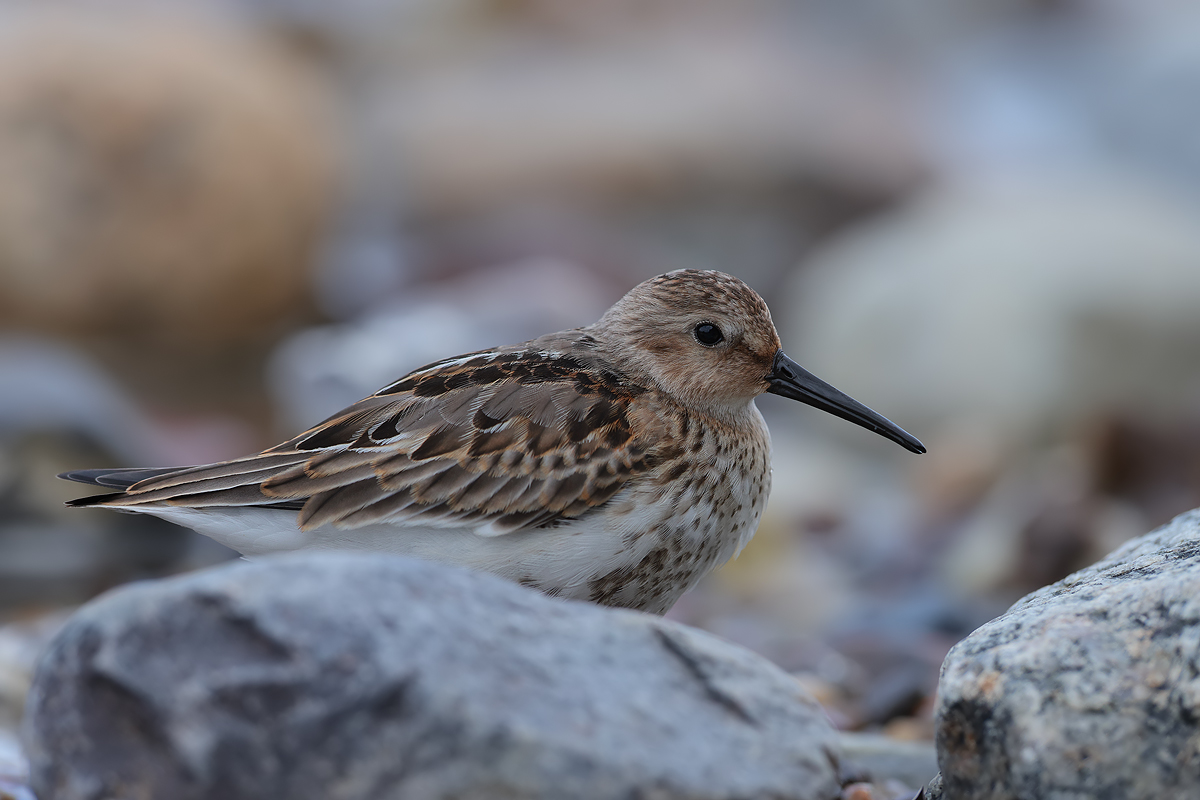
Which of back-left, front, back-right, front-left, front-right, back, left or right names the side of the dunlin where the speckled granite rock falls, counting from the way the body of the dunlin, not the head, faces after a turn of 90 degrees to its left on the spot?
back-right

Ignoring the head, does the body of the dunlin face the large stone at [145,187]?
no

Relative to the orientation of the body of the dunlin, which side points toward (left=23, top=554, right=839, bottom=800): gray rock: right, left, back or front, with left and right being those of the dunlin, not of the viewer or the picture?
right

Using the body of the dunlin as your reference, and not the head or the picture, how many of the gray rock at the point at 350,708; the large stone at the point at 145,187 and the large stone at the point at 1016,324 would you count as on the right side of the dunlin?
1

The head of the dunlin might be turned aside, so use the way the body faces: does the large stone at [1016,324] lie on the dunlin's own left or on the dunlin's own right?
on the dunlin's own left

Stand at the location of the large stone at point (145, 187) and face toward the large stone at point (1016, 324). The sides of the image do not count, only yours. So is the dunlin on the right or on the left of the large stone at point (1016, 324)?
right

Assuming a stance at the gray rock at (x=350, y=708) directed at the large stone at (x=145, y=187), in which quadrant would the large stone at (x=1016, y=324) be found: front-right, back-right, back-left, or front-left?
front-right

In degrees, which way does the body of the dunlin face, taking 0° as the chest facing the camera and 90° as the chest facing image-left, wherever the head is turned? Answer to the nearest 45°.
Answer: approximately 270°
